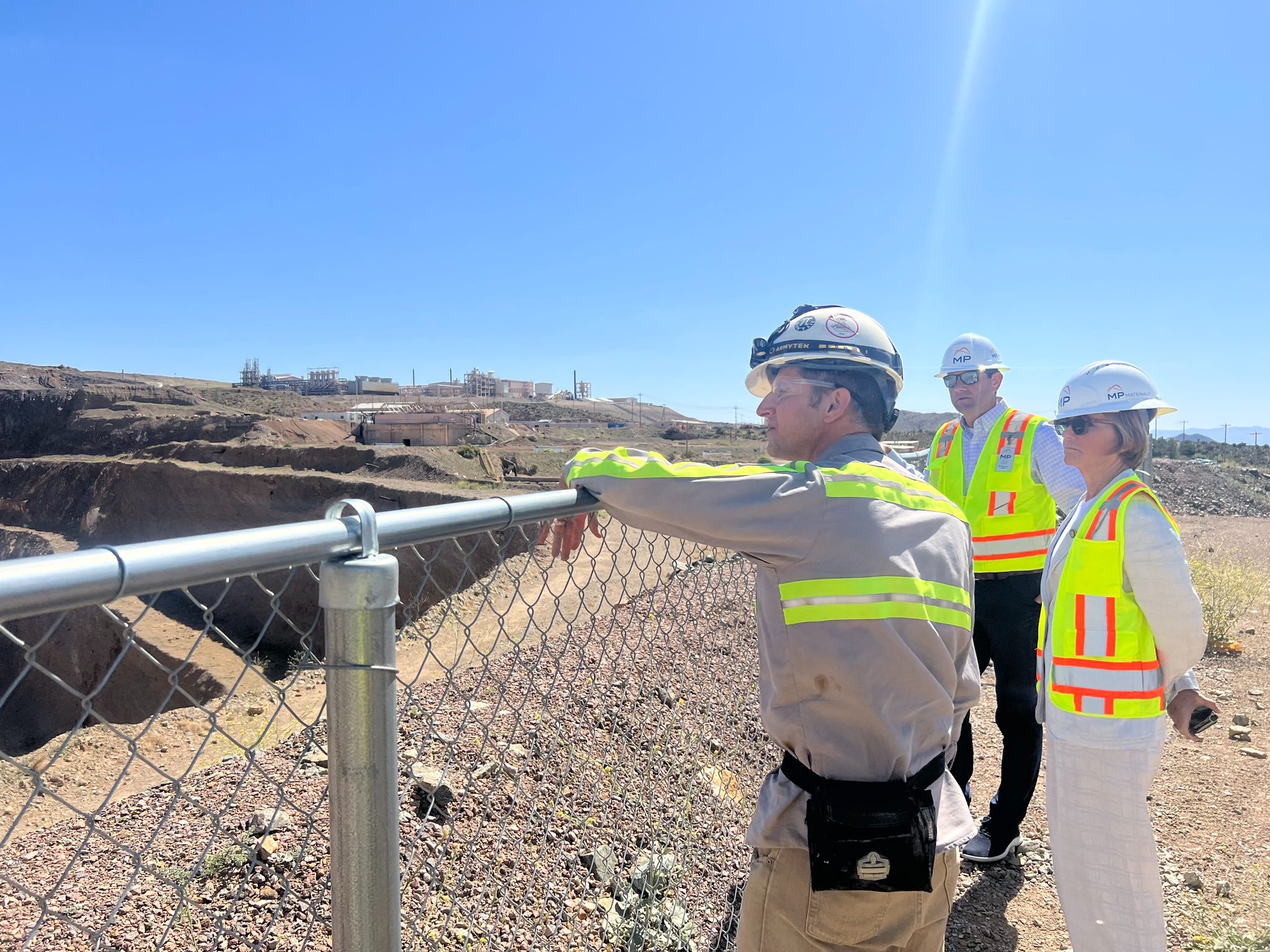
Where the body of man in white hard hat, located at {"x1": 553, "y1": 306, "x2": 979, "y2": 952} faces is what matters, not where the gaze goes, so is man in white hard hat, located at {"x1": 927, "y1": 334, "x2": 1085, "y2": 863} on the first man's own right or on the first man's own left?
on the first man's own right

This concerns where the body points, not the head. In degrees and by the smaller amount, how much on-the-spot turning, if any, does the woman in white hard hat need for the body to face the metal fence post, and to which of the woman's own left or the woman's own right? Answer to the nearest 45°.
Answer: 0° — they already face it

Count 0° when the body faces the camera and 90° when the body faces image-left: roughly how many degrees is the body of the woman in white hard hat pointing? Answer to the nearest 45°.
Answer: approximately 45°

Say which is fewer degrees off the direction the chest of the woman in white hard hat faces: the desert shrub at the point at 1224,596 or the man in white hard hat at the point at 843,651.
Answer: the man in white hard hat

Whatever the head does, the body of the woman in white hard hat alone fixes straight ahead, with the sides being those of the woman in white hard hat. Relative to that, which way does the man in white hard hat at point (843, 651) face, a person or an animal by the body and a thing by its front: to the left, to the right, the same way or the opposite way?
to the right

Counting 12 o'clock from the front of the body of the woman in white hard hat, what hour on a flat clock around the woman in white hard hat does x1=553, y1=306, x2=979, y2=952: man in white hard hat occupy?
The man in white hard hat is roughly at 11 o'clock from the woman in white hard hat.

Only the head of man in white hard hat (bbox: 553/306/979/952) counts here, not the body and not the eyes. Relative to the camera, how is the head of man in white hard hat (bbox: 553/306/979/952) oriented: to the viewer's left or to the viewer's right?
to the viewer's left

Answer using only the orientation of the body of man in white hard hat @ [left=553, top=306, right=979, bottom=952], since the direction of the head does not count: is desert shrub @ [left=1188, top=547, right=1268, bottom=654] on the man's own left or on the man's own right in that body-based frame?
on the man's own right

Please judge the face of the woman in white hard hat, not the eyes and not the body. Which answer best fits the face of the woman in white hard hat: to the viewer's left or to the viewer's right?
to the viewer's left

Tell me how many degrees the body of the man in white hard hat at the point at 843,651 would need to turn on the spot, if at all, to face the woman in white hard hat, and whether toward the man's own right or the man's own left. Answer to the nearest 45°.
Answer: approximately 90° to the man's own right

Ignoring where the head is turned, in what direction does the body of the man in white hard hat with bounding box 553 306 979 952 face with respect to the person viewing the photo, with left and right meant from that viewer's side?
facing away from the viewer and to the left of the viewer
